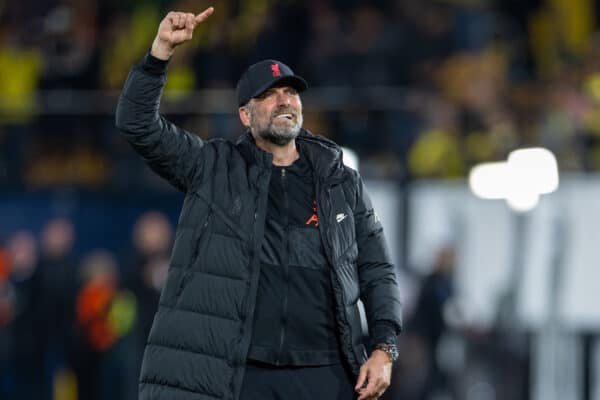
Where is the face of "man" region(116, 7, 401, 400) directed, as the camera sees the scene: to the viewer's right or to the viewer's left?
to the viewer's right
